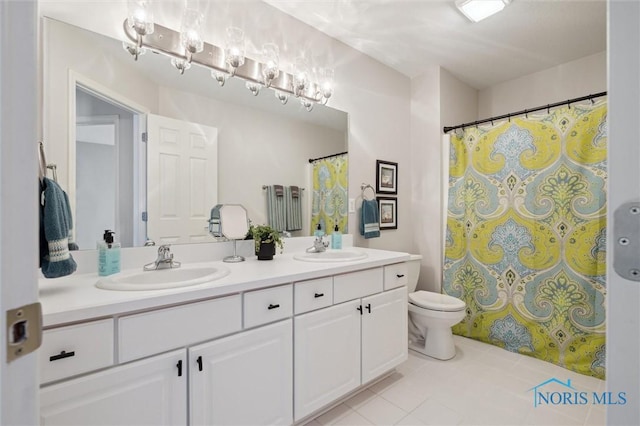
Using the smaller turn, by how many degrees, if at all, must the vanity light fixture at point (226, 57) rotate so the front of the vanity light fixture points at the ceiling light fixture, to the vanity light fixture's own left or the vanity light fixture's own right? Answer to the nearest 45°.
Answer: approximately 45° to the vanity light fixture's own left

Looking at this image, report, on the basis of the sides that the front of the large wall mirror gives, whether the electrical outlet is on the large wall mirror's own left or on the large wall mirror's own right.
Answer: on the large wall mirror's own left

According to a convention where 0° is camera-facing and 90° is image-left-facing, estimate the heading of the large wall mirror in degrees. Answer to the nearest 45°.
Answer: approximately 315°

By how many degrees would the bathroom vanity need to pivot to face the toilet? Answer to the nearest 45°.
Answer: approximately 45° to its left

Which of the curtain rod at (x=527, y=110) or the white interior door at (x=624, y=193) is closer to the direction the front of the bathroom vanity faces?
the white interior door

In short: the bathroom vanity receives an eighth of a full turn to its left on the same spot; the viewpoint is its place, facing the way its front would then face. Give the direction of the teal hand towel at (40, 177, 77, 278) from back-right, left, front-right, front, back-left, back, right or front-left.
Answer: back
